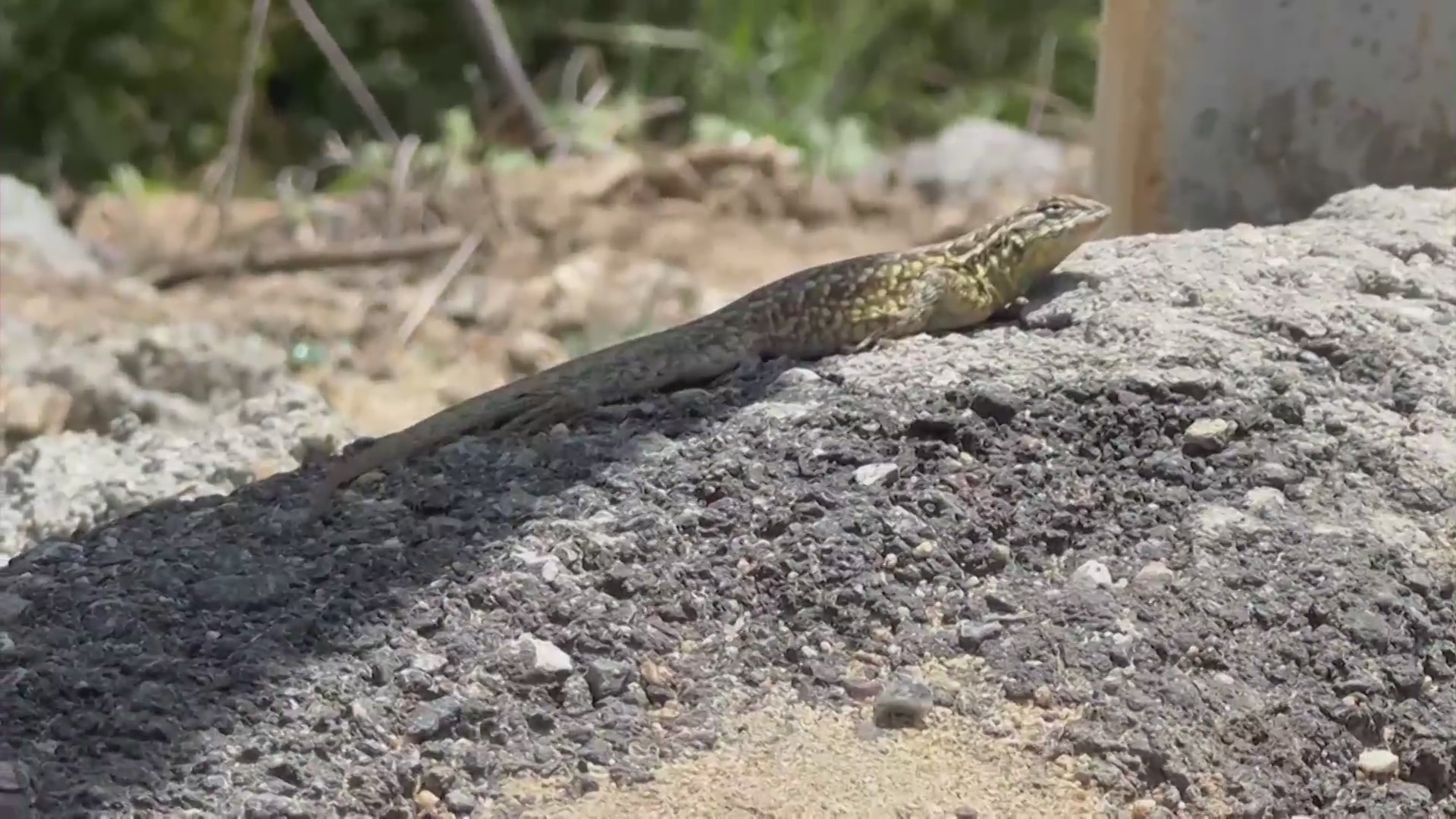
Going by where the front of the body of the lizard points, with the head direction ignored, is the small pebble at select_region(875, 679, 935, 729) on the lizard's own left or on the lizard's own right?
on the lizard's own right

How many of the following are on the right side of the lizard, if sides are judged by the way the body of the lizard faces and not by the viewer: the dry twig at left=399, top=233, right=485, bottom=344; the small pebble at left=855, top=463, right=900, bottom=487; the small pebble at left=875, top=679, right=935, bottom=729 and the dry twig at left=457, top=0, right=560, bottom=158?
2

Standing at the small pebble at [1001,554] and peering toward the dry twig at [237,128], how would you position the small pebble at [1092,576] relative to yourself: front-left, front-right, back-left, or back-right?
back-right

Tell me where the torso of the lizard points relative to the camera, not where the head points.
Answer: to the viewer's right

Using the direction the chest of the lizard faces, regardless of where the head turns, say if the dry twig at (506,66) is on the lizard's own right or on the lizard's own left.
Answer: on the lizard's own left

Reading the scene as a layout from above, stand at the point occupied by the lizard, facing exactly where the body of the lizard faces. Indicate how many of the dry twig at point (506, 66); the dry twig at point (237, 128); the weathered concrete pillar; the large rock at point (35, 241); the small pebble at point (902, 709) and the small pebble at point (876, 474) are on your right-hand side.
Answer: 2

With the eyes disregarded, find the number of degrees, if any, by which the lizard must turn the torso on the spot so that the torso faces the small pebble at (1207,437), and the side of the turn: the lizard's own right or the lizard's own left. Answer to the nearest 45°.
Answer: approximately 45° to the lizard's own right

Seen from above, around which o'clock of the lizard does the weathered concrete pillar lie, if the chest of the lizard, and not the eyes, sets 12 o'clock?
The weathered concrete pillar is roughly at 11 o'clock from the lizard.

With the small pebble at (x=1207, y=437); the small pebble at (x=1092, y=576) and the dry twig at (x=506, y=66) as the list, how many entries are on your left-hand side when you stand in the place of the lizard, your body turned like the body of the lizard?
1

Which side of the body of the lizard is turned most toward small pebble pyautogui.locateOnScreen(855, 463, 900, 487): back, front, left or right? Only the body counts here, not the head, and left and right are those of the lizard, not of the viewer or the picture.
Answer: right

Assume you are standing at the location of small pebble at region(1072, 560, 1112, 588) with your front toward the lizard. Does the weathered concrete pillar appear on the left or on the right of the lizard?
right

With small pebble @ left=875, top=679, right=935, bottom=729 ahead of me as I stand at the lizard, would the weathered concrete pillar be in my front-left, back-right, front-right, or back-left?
back-left

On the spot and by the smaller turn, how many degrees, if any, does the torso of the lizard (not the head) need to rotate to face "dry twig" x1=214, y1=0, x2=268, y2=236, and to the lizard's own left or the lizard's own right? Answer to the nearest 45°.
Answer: approximately 135° to the lizard's own left
